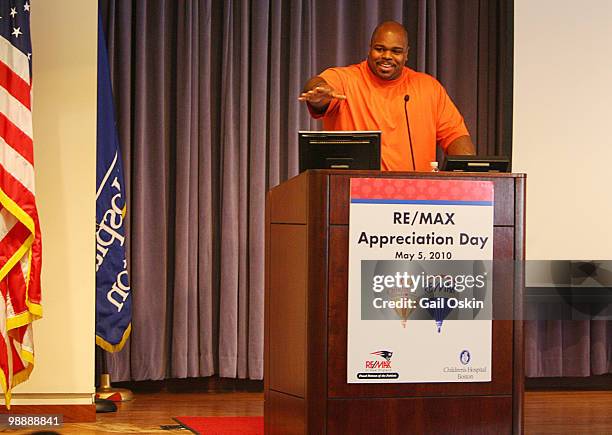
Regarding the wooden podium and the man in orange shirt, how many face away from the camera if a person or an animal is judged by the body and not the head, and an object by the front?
0

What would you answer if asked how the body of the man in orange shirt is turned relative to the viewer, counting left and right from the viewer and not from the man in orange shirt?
facing the viewer

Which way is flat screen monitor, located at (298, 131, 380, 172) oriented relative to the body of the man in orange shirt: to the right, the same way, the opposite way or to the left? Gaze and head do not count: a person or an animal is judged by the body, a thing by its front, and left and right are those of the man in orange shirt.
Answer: the opposite way

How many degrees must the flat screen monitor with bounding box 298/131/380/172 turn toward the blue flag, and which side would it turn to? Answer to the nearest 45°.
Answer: approximately 45° to its left

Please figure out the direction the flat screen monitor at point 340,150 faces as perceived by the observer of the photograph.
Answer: facing away from the viewer

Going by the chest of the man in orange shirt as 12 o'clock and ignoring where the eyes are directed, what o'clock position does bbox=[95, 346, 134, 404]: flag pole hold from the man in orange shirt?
The flag pole is roughly at 4 o'clock from the man in orange shirt.

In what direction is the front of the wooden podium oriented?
toward the camera

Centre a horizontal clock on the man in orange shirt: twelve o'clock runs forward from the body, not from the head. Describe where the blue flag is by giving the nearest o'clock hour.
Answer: The blue flag is roughly at 4 o'clock from the man in orange shirt.

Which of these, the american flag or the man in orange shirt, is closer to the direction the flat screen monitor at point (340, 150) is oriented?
the man in orange shirt
